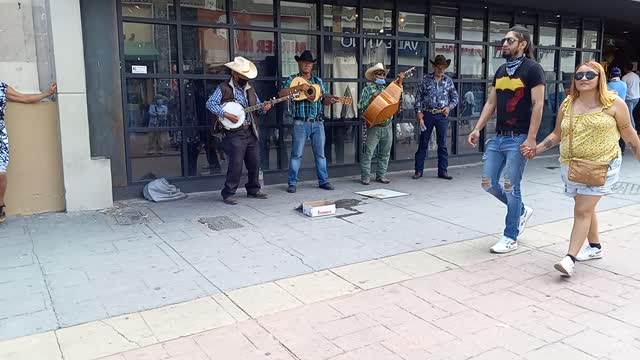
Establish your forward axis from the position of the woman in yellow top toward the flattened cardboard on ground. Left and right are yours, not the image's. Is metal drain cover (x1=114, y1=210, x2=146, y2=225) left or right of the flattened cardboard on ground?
left

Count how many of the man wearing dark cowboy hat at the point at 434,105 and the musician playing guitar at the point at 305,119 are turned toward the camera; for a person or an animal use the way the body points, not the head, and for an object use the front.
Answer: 2

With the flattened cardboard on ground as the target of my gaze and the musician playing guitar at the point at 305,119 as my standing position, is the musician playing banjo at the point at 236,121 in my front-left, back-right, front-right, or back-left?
back-right

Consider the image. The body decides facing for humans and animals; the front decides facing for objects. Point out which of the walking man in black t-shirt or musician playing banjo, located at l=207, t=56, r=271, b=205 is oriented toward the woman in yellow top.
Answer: the musician playing banjo

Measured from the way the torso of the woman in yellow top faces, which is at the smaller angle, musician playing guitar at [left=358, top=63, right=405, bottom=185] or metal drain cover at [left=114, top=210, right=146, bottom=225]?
the metal drain cover

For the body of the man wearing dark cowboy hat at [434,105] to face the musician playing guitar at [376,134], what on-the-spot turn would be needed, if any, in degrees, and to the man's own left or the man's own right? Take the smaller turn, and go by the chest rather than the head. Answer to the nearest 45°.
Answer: approximately 45° to the man's own right

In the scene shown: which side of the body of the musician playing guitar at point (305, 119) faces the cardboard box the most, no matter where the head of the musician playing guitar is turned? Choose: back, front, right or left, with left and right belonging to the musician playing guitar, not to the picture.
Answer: front

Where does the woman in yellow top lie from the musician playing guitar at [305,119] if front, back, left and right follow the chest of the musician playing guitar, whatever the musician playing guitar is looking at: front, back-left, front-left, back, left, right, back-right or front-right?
front-left

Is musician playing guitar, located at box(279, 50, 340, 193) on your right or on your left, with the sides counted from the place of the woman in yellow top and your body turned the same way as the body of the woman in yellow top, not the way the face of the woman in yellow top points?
on your right

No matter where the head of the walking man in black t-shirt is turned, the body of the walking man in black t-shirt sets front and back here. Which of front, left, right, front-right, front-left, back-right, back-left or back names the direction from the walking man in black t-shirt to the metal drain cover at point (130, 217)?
front-right

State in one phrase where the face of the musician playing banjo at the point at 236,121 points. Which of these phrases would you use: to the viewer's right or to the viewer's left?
to the viewer's right

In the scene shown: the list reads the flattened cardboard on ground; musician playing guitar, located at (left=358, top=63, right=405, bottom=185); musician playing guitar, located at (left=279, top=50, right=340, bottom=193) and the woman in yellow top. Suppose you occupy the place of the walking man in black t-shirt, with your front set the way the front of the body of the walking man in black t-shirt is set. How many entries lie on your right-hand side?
3
